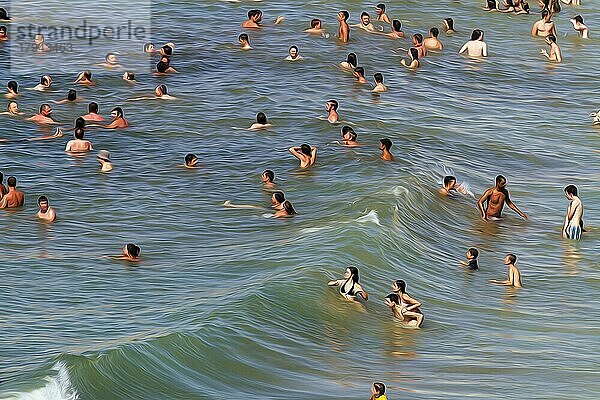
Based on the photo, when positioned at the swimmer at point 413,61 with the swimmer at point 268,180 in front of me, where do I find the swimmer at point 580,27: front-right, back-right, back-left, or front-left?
back-left

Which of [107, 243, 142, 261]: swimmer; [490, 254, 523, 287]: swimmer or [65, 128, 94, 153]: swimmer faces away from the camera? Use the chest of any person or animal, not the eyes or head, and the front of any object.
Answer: [65, 128, 94, 153]: swimmer
